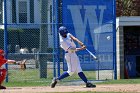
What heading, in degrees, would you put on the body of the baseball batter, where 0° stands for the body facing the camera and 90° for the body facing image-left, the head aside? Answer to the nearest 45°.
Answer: approximately 315°
